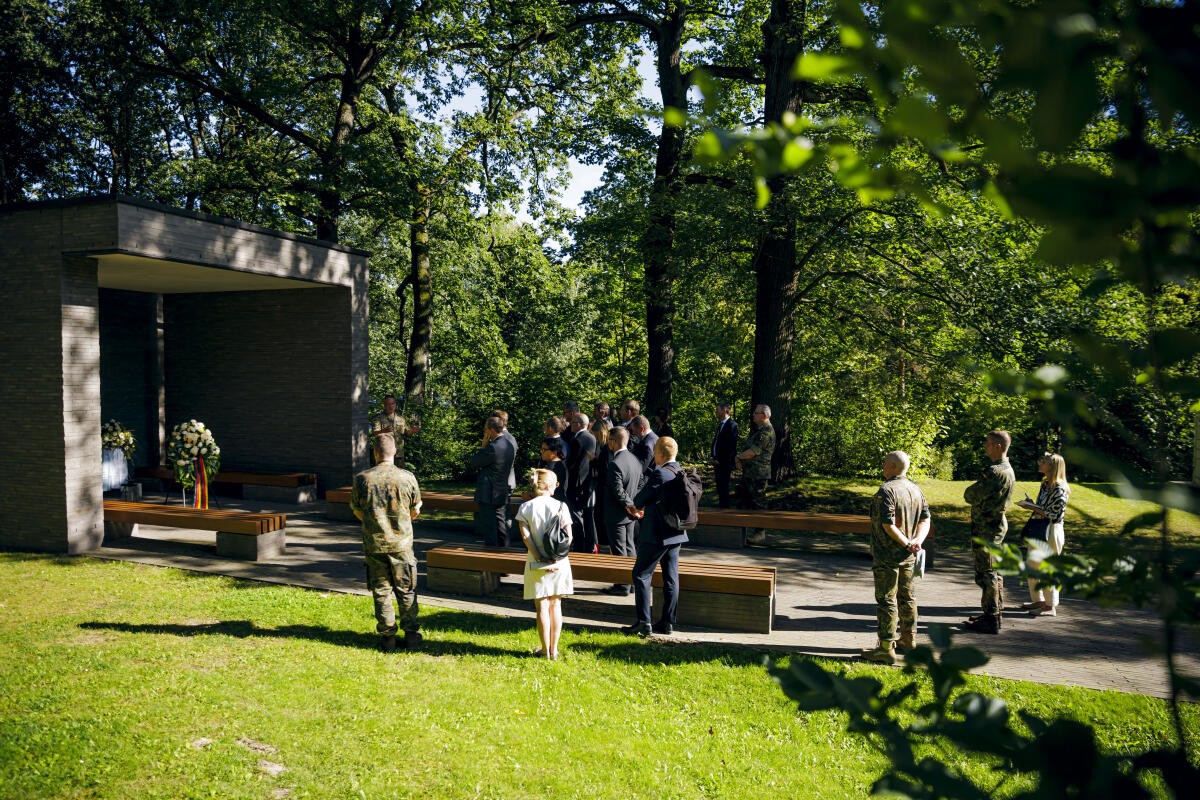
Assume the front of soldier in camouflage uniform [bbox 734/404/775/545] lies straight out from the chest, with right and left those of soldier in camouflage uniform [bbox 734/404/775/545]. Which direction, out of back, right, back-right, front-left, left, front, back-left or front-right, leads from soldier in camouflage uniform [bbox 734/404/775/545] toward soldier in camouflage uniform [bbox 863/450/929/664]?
left

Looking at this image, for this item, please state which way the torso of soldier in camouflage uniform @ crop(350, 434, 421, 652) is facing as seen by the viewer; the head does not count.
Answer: away from the camera

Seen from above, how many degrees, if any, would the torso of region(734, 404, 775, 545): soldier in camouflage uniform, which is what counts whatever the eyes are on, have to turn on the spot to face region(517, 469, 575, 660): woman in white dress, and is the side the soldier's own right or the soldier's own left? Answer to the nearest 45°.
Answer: approximately 90° to the soldier's own left

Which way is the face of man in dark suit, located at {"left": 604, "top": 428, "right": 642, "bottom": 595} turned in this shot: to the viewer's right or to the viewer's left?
to the viewer's left

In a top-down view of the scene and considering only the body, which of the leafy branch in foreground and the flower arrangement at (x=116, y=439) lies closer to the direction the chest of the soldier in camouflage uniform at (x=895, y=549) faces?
the flower arrangement

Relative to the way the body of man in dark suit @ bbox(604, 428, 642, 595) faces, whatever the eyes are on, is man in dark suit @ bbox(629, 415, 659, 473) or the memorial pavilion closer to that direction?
the memorial pavilion

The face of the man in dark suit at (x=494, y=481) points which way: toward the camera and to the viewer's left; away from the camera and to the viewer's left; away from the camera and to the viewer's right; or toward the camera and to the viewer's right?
away from the camera and to the viewer's left

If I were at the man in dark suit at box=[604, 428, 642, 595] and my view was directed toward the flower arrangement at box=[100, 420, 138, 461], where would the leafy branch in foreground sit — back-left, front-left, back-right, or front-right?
back-left

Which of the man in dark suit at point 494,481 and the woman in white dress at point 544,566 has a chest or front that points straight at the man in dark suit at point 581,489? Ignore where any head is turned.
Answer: the woman in white dress

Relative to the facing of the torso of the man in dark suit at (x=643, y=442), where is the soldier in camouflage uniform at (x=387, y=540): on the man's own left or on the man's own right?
on the man's own left

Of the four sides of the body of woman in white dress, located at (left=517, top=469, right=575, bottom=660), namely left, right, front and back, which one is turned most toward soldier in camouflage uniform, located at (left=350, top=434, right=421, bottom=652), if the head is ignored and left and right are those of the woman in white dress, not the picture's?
left

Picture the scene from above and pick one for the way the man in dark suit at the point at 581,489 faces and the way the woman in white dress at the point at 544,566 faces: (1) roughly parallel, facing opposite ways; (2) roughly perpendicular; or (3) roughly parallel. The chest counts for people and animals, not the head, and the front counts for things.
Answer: roughly parallel
